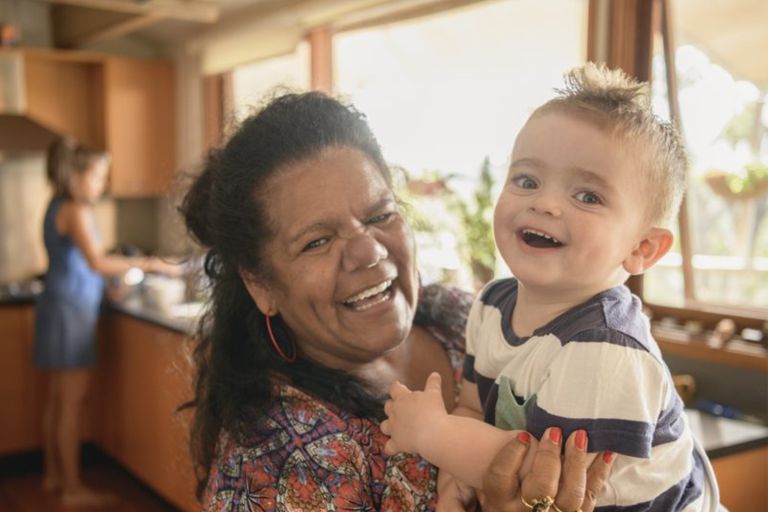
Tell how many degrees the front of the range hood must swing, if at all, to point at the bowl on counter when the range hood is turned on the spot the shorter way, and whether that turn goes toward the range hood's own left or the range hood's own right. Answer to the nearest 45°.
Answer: approximately 45° to the range hood's own left

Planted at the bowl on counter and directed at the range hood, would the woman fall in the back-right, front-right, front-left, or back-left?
back-left

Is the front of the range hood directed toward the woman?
yes

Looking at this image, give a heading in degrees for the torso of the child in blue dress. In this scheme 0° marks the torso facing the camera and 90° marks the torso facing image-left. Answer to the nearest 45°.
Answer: approximately 270°

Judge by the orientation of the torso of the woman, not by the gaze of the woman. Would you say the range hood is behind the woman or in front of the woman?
behind

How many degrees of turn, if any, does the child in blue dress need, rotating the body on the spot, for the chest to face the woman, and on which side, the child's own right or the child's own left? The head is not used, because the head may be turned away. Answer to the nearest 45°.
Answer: approximately 90° to the child's own right

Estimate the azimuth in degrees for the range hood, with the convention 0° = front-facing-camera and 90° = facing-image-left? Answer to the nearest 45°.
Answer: approximately 0°

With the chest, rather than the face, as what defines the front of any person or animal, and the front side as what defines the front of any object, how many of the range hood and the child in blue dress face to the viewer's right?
1
